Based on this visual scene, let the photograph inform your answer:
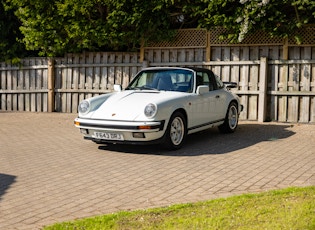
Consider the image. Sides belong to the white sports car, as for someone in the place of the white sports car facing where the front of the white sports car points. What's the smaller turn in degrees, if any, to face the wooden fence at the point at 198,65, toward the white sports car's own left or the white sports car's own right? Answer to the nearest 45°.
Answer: approximately 135° to the white sports car's own right

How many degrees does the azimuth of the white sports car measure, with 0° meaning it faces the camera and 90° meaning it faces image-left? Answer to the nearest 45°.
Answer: approximately 45°
